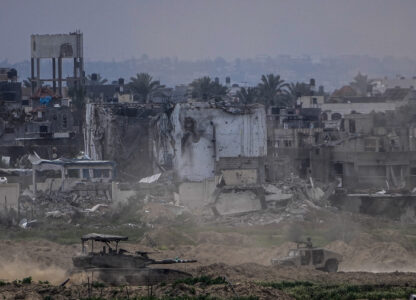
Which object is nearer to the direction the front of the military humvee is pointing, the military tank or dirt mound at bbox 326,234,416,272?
the military tank

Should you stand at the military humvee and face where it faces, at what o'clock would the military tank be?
The military tank is roughly at 11 o'clock from the military humvee.

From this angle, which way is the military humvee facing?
to the viewer's left

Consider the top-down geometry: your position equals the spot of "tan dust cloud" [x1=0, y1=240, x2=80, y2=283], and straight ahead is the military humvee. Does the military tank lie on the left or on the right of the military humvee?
right

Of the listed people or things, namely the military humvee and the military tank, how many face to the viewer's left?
1

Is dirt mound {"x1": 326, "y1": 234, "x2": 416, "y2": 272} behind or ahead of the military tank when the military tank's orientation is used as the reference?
ahead

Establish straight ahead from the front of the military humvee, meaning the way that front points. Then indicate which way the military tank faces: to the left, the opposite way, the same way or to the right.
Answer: the opposite way

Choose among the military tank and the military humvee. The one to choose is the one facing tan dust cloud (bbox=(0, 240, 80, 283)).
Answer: the military humvee

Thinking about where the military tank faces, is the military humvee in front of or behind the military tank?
in front

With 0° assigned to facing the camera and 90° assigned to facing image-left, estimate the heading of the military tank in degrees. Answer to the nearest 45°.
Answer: approximately 270°
